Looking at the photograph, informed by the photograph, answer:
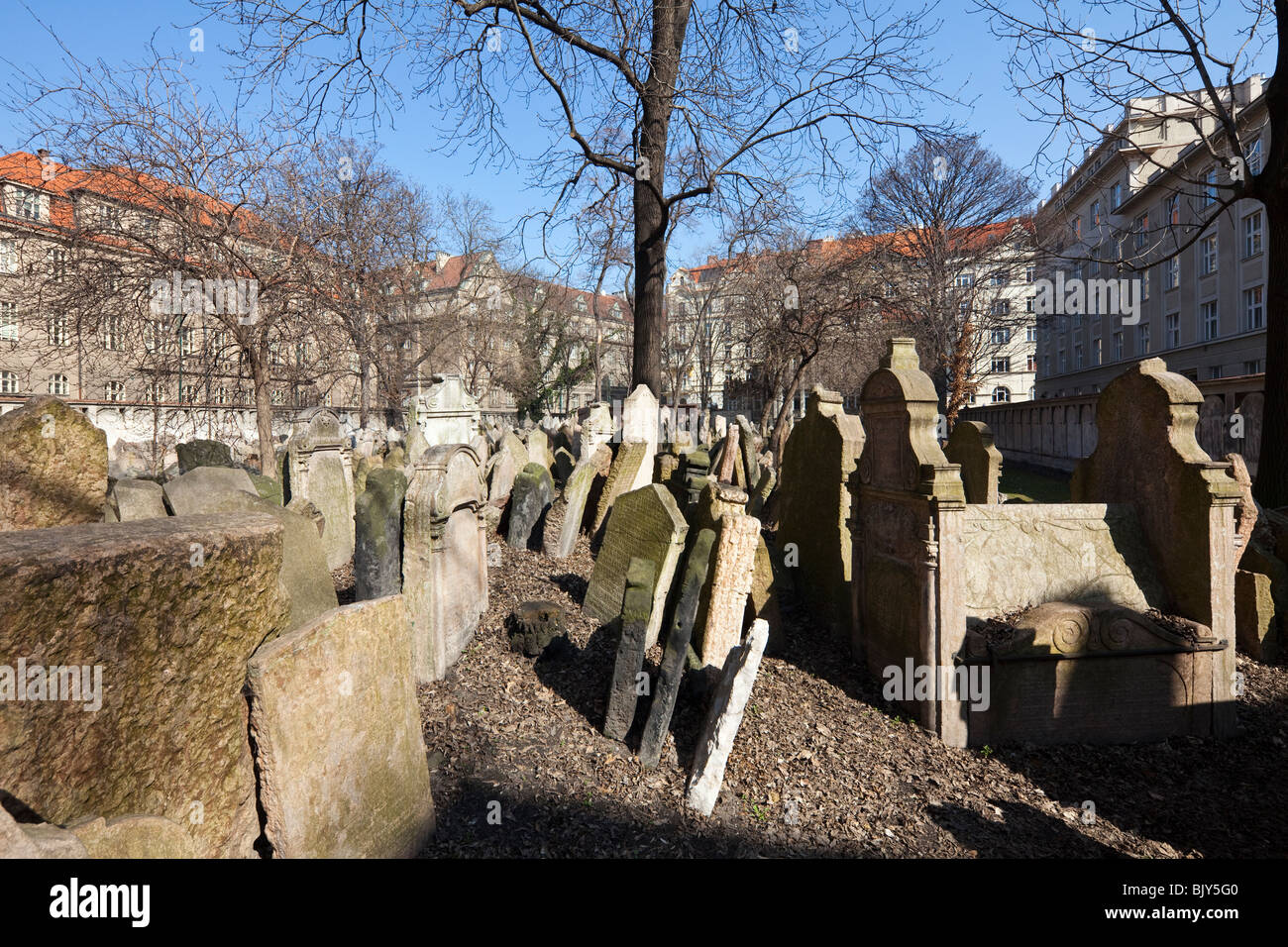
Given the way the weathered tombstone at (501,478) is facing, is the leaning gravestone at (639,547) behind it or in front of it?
in front

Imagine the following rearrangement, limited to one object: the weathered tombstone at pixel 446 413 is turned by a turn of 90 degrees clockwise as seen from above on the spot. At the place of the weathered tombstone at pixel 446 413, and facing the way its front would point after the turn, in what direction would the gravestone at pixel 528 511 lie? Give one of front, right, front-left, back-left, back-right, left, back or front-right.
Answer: left

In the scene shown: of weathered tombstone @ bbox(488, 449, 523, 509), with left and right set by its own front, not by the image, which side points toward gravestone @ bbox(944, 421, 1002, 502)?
left

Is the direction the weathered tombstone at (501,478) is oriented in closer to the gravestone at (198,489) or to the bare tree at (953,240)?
the gravestone

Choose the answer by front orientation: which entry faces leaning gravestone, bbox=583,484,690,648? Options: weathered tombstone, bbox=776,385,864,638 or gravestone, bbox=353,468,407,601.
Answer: the weathered tombstone

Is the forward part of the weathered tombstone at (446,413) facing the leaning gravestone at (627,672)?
yes

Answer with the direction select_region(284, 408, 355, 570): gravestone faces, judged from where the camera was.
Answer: facing the viewer and to the right of the viewer

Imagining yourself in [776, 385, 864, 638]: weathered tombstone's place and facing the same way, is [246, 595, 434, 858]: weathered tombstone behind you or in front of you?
in front

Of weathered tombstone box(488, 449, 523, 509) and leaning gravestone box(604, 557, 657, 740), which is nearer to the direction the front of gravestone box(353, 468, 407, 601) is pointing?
the leaning gravestone

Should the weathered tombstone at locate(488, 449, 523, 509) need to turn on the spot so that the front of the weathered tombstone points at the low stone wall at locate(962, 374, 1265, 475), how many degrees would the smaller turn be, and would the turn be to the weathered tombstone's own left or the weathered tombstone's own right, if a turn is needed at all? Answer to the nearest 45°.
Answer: approximately 135° to the weathered tombstone's own left
